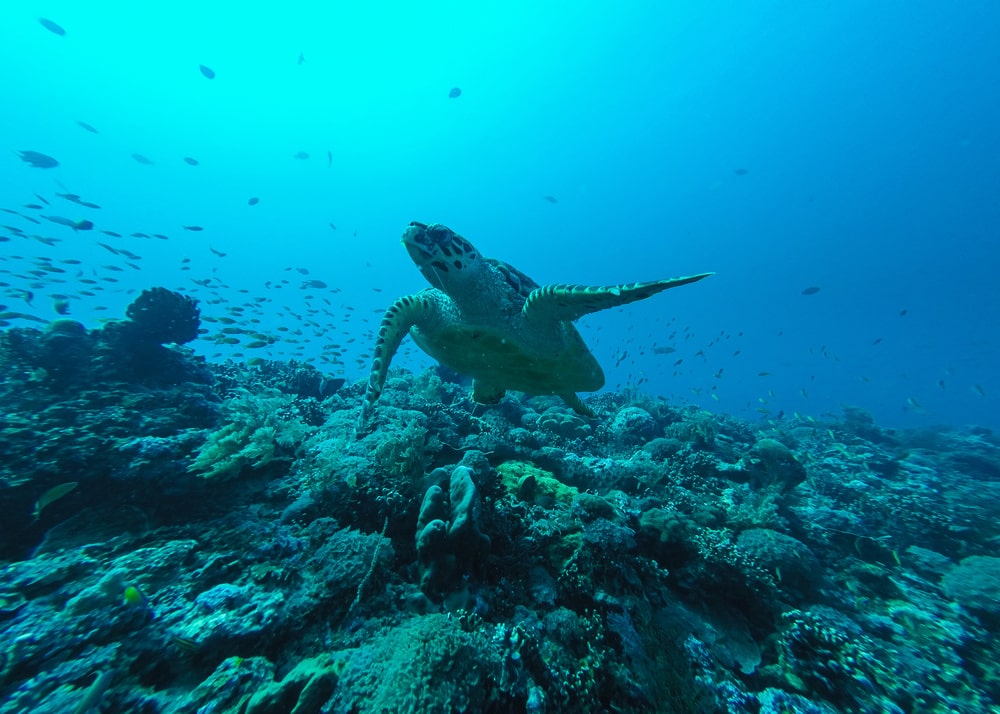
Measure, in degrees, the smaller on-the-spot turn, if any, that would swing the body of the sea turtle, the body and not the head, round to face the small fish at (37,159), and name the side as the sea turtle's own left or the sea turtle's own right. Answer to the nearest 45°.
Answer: approximately 45° to the sea turtle's own right

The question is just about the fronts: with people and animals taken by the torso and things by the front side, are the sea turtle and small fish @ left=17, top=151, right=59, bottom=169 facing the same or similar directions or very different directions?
very different directions

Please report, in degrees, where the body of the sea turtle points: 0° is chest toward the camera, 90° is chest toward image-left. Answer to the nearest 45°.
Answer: approximately 45°

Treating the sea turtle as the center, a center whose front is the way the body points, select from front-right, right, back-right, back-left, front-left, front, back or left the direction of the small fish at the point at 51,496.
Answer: front-right
